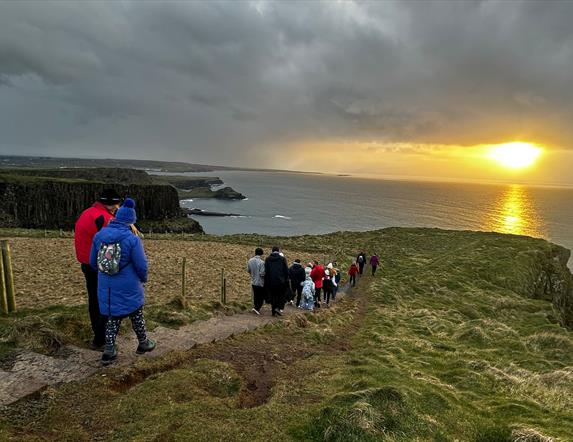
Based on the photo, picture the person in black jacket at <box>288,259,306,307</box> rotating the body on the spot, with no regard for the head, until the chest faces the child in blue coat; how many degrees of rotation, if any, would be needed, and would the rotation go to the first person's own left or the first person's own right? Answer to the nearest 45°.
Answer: approximately 180°

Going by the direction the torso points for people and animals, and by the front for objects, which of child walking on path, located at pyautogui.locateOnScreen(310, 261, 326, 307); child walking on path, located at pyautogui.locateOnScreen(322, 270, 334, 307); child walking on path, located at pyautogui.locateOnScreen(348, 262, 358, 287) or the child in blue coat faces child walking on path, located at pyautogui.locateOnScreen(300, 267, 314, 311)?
the child in blue coat

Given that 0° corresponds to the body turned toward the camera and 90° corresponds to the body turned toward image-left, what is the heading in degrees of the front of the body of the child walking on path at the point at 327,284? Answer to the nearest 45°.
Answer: approximately 180°

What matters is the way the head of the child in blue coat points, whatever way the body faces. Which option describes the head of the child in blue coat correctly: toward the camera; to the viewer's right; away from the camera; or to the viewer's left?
away from the camera

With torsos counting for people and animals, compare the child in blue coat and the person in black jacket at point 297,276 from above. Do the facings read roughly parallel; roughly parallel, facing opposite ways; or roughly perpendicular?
roughly parallel

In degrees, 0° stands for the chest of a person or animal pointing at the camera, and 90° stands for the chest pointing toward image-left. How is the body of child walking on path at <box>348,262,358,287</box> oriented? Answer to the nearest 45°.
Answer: approximately 180°

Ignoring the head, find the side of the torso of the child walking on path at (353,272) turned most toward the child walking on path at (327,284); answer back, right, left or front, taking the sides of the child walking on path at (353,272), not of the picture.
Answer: back

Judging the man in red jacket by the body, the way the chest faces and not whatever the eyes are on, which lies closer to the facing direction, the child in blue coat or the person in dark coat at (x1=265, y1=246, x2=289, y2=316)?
the person in dark coat

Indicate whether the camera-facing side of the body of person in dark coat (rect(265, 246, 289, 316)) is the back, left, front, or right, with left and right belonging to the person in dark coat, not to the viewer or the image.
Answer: back

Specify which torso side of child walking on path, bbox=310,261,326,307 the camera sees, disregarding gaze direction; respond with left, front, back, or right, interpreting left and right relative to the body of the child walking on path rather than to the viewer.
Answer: back

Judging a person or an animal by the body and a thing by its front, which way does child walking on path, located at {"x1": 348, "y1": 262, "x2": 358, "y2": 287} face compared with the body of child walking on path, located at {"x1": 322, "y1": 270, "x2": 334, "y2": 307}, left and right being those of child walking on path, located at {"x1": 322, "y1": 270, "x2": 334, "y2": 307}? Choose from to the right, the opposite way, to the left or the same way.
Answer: the same way

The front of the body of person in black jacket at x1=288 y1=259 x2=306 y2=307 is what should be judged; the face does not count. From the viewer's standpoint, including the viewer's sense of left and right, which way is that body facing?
facing away from the viewer

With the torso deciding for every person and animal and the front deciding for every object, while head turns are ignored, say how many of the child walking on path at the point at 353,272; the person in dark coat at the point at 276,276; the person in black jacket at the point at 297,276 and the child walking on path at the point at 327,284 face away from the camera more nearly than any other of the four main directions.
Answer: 4

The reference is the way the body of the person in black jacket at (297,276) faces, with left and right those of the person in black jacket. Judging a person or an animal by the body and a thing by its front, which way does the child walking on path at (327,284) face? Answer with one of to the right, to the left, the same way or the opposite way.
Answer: the same way

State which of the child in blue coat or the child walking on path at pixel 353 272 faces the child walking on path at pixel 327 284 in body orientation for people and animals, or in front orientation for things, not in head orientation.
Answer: the child in blue coat

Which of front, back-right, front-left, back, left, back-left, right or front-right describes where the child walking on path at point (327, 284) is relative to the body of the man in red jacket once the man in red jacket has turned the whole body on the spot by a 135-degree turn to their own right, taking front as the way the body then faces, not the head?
back

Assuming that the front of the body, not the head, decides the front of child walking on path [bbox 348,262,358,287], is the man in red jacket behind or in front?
behind
